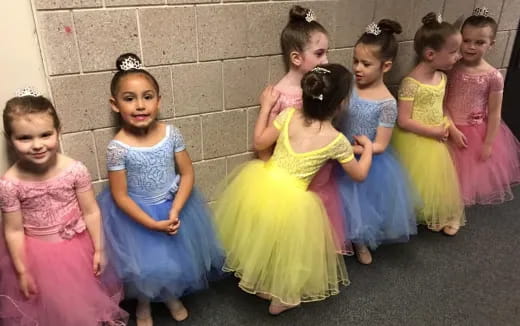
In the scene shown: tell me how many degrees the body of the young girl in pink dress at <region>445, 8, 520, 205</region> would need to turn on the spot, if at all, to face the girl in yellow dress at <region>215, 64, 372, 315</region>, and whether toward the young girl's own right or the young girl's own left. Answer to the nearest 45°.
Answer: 0° — they already face them

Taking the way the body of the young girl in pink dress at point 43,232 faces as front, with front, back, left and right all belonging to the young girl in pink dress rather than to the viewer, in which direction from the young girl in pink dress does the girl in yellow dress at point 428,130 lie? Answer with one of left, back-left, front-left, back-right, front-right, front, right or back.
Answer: left

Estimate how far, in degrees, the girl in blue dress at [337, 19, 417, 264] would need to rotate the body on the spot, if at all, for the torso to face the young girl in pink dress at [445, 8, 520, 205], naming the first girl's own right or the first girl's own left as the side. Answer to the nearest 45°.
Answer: approximately 180°

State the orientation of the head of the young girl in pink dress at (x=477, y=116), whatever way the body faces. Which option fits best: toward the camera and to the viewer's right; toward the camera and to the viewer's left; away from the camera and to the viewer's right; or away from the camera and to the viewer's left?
toward the camera and to the viewer's left

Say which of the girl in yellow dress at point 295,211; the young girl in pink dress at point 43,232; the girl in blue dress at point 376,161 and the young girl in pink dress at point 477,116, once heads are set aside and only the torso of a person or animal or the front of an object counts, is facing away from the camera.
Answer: the girl in yellow dress

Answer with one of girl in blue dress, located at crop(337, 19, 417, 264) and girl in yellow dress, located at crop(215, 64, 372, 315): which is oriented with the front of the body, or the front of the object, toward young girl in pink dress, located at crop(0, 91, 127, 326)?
the girl in blue dress

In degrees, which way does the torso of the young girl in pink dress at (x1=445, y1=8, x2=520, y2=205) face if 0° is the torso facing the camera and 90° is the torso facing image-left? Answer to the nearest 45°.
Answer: approximately 45°

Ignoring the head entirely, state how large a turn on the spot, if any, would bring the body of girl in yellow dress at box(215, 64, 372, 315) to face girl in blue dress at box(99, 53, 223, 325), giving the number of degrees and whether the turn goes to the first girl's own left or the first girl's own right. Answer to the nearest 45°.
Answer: approximately 90° to the first girl's own left

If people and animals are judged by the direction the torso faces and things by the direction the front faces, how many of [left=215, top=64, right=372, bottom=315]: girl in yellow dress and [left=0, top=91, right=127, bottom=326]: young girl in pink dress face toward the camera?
1

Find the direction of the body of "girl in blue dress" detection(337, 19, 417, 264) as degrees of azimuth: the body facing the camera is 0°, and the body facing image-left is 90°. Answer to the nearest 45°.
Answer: approximately 45°

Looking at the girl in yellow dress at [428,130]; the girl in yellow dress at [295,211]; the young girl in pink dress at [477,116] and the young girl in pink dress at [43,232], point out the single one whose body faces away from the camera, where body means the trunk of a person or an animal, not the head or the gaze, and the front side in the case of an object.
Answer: the girl in yellow dress at [295,211]

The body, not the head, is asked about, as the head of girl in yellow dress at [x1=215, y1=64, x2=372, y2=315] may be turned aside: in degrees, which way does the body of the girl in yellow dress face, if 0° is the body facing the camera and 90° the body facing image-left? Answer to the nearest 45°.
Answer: approximately 180°
